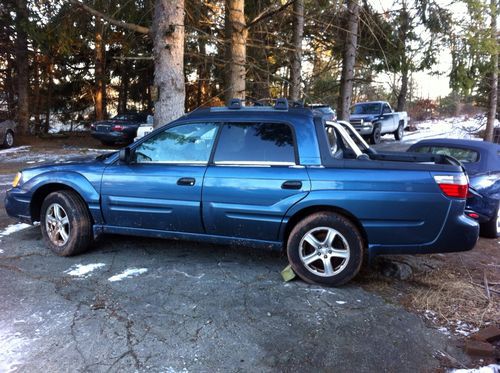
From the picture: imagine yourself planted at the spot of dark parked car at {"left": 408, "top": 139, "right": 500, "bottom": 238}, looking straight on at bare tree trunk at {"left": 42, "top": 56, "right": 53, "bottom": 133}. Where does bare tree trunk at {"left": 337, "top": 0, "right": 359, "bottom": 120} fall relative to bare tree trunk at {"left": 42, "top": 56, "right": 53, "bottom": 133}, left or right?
right

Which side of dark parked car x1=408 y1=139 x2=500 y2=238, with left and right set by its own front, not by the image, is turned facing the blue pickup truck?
back

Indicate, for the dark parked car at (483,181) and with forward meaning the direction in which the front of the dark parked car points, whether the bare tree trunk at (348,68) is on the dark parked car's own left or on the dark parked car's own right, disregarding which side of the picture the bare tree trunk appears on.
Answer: on the dark parked car's own left
